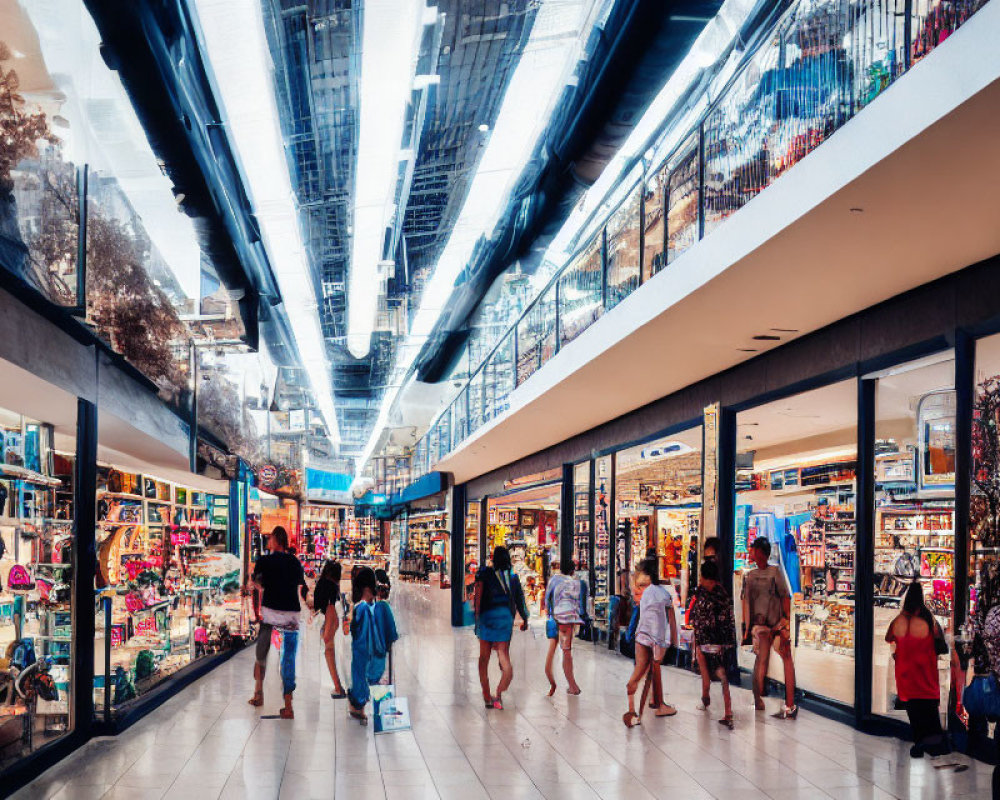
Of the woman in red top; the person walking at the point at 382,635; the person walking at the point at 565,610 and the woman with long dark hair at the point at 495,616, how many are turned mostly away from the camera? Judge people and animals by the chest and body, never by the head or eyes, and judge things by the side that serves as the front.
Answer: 4

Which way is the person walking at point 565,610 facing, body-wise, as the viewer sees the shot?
away from the camera

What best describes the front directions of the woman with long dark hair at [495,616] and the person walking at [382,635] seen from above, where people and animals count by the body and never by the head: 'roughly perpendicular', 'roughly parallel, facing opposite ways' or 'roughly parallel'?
roughly parallel

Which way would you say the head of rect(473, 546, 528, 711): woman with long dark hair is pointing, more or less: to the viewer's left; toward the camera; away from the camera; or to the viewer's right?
away from the camera

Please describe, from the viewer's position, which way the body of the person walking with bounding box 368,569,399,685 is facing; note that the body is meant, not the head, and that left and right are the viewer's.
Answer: facing away from the viewer

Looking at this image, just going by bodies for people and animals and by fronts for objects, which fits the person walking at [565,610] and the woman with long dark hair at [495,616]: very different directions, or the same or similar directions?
same or similar directions

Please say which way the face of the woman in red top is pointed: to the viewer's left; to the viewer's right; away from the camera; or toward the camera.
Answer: away from the camera

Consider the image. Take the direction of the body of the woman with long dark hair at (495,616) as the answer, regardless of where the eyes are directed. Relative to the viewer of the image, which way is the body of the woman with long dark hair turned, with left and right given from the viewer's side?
facing away from the viewer

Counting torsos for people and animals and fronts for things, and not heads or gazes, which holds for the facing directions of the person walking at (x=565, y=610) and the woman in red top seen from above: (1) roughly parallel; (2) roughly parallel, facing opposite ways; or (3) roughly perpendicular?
roughly parallel

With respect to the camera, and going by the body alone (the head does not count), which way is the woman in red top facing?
away from the camera

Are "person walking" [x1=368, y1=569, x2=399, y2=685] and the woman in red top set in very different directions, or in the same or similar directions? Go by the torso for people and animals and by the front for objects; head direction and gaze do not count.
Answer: same or similar directions
